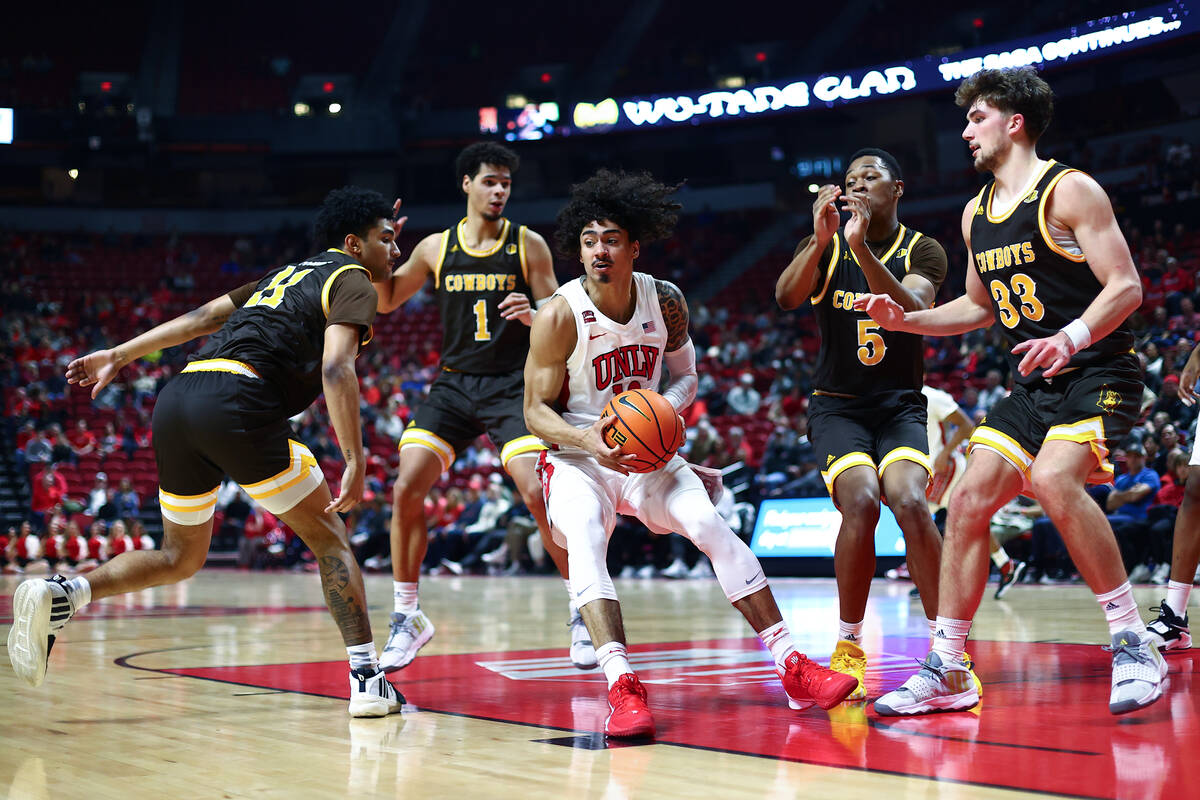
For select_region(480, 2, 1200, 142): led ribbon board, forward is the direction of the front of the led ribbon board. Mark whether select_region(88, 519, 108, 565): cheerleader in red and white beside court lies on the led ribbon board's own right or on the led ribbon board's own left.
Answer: on the led ribbon board's own right

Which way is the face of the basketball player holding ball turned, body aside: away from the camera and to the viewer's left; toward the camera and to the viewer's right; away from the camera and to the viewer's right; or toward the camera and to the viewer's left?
toward the camera and to the viewer's left

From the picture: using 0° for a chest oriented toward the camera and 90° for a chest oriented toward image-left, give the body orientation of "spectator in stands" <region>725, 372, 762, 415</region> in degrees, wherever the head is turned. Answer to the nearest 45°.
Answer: approximately 0°

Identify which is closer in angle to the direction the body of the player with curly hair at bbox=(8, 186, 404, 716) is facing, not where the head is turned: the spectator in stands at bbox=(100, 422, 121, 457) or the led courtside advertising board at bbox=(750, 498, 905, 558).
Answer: the led courtside advertising board

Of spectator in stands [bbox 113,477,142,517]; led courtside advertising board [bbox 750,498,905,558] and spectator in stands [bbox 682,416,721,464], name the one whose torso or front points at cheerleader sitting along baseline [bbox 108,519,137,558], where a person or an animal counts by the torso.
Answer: spectator in stands [bbox 113,477,142,517]

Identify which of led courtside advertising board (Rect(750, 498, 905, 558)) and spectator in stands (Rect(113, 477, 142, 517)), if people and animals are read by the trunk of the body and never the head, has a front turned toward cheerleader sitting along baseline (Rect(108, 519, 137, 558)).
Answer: spectator in stands (Rect(113, 477, 142, 517))

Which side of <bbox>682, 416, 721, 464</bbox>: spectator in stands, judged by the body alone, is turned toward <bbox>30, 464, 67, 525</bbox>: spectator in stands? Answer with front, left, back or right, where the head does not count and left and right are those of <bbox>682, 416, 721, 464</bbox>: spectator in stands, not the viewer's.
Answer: right

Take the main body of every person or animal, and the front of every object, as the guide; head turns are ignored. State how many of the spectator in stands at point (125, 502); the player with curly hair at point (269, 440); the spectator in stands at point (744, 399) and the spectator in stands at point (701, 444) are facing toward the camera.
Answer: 3

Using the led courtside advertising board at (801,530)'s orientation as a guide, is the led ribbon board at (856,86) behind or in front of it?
behind

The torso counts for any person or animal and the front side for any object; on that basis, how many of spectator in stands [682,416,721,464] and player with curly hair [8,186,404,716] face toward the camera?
1

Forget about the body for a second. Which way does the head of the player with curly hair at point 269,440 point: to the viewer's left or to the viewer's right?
to the viewer's right
